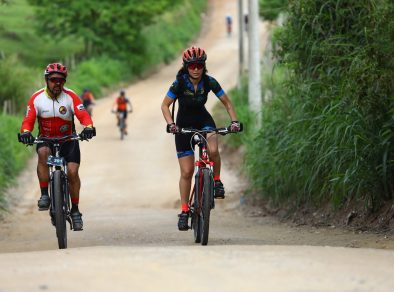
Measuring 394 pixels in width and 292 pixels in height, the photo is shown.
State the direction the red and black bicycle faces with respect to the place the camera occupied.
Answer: facing the viewer

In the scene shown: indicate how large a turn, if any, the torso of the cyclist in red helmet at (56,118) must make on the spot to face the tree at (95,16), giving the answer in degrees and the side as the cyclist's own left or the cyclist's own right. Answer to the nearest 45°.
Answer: approximately 180°

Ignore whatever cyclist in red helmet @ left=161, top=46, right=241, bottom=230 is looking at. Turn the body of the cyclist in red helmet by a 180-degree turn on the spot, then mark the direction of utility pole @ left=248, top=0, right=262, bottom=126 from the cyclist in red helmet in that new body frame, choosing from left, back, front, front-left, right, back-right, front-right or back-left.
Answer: front

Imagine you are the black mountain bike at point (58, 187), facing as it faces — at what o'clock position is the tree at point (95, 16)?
The tree is roughly at 6 o'clock from the black mountain bike.

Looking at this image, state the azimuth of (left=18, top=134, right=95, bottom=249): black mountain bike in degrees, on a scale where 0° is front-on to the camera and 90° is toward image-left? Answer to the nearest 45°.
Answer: approximately 0°

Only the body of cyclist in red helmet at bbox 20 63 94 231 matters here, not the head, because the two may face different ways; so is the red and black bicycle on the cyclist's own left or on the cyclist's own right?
on the cyclist's own left

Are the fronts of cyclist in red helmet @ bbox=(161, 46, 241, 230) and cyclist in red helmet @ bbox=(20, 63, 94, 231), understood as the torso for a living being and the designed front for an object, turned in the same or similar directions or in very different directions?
same or similar directions

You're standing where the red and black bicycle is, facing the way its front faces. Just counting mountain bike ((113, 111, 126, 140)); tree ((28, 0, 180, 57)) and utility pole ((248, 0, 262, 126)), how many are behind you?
3

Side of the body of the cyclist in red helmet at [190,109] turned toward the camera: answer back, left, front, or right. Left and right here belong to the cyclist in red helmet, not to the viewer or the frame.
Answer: front

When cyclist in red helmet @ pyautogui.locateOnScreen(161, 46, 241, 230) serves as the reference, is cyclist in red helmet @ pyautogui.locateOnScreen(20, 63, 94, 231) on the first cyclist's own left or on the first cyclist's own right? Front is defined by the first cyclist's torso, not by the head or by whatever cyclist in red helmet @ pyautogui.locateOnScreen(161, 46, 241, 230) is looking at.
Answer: on the first cyclist's own right

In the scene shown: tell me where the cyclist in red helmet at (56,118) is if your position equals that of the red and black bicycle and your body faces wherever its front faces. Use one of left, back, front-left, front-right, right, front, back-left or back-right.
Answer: right

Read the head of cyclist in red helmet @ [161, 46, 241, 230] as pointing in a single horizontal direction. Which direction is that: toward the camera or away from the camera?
toward the camera

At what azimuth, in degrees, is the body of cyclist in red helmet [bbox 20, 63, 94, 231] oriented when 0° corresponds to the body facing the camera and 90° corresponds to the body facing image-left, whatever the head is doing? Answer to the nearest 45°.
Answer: approximately 0°

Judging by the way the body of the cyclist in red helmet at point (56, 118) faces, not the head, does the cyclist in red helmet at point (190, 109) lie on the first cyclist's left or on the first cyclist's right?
on the first cyclist's left

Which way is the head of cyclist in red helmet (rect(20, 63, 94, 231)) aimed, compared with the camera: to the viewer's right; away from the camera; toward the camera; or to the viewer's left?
toward the camera

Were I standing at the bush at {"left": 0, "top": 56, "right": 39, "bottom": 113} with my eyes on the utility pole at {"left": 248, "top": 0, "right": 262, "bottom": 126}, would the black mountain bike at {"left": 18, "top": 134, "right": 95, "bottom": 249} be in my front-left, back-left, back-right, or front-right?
front-right
